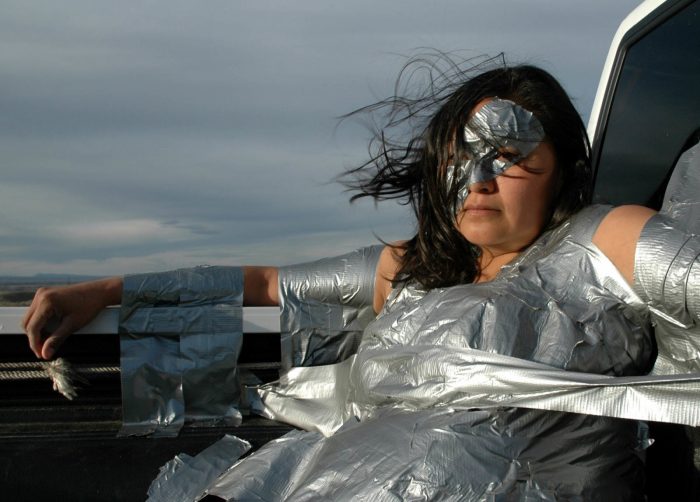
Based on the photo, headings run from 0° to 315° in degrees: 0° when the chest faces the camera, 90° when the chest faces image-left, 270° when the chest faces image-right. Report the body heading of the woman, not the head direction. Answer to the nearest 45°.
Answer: approximately 45°
